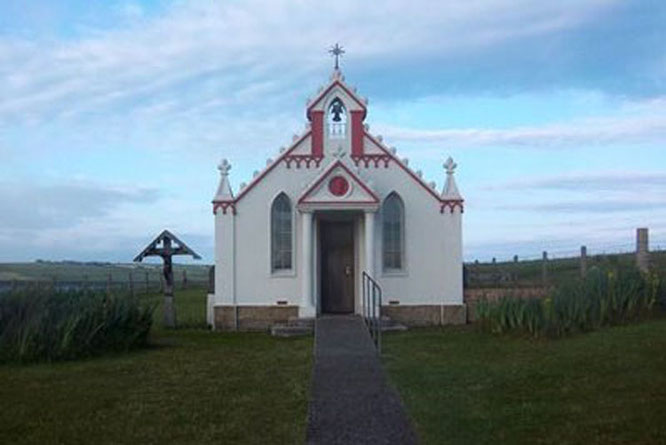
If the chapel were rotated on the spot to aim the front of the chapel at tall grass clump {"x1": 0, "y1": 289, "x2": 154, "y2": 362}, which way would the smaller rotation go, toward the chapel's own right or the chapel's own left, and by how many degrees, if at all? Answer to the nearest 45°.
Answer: approximately 45° to the chapel's own right

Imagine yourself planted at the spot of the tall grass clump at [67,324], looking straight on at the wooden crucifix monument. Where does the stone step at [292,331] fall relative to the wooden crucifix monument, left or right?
right

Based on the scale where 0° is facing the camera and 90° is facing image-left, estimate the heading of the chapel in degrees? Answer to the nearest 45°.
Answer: approximately 0°

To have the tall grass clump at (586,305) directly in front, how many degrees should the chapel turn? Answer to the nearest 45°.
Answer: approximately 45° to its left

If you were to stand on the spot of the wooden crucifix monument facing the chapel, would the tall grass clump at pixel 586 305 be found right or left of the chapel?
right

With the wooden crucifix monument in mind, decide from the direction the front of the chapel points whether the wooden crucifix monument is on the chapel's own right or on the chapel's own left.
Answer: on the chapel's own right

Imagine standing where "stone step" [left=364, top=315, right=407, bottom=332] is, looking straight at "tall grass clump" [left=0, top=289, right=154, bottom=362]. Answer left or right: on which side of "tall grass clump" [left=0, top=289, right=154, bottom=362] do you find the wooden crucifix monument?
right
